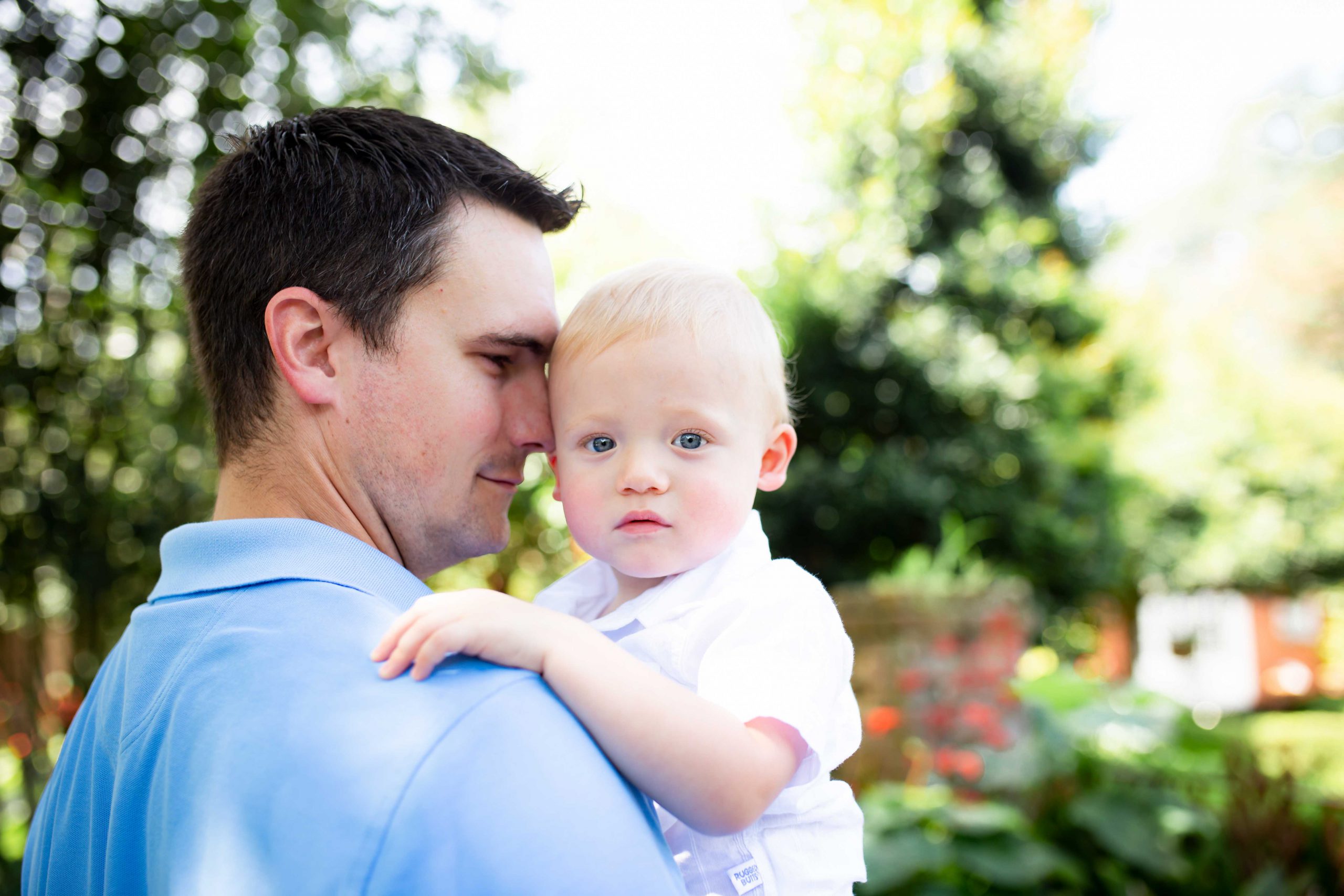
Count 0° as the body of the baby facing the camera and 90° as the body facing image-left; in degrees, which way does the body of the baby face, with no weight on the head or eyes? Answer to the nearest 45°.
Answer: approximately 45°

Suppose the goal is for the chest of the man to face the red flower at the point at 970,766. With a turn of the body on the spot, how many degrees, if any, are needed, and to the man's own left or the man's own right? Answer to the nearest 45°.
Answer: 0° — they already face it

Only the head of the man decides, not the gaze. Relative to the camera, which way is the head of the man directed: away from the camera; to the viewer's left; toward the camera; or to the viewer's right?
to the viewer's right

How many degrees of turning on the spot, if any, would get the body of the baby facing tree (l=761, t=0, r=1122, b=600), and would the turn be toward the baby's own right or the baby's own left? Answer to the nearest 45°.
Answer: approximately 135° to the baby's own right

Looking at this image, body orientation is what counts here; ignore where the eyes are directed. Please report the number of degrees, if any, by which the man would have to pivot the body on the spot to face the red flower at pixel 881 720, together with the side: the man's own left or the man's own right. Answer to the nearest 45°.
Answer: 0° — they already face it

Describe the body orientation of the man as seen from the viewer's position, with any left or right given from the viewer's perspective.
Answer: facing away from the viewer and to the right of the viewer
